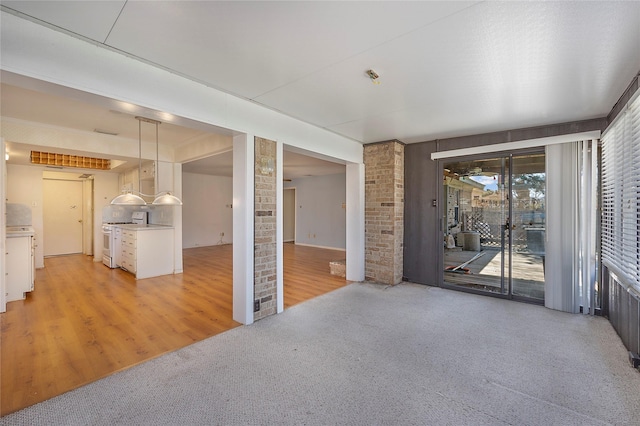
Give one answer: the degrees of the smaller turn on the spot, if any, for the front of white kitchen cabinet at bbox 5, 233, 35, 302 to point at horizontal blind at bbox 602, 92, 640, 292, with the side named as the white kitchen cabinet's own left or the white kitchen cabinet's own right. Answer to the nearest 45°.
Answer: approximately 45° to the white kitchen cabinet's own right

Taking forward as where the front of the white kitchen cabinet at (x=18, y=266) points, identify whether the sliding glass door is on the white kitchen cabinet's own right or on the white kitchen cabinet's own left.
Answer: on the white kitchen cabinet's own right

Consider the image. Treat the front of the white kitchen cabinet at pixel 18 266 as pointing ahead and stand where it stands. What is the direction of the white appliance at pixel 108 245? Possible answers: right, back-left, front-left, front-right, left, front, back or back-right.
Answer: front-left

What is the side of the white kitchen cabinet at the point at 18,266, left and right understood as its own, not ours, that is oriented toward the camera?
right

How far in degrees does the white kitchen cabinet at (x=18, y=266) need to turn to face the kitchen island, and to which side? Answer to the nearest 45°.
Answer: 0° — it already faces it

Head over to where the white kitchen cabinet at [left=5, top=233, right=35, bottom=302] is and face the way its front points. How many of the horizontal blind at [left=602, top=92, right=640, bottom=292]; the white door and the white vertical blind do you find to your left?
1
